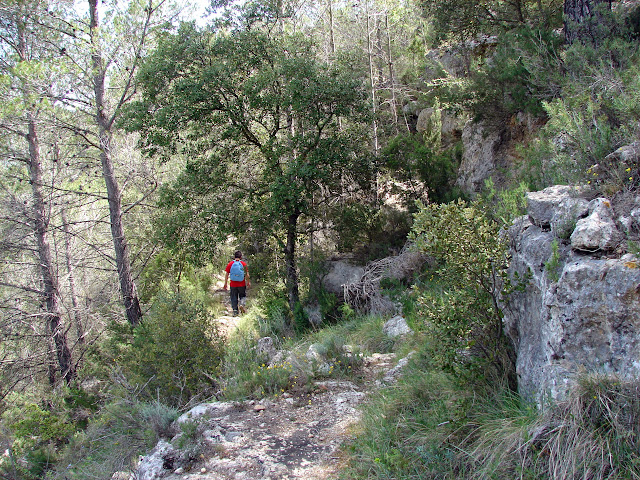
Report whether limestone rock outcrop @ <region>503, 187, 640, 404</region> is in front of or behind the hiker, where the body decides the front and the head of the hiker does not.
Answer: behind

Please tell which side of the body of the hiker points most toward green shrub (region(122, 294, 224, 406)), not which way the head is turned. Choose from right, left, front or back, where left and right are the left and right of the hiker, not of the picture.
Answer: back

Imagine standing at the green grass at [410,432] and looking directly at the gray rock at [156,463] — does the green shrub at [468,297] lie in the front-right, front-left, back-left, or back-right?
back-right

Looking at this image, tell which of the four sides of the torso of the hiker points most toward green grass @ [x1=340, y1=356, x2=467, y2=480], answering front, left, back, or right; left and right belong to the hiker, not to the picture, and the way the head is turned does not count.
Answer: back

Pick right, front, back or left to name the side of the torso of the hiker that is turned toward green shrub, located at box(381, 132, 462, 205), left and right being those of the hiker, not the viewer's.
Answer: right

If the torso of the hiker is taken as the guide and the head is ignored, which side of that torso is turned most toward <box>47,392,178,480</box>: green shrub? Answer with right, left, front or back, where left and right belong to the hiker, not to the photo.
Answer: back

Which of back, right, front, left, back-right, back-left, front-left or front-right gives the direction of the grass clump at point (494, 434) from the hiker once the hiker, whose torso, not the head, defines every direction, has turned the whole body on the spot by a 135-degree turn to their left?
front-left

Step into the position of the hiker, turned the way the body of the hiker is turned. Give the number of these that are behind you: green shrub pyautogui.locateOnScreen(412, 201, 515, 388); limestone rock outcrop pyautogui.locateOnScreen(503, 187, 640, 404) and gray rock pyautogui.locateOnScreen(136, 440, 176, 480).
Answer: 3

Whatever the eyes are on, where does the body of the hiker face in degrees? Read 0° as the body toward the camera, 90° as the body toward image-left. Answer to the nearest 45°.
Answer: approximately 180°
